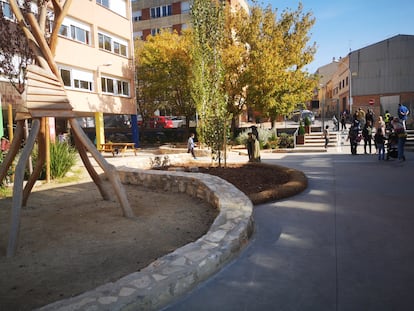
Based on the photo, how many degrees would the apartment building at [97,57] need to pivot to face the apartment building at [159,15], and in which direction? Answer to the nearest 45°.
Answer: approximately 90° to its left

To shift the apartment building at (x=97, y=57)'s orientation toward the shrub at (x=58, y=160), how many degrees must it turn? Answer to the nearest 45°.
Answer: approximately 45° to its right

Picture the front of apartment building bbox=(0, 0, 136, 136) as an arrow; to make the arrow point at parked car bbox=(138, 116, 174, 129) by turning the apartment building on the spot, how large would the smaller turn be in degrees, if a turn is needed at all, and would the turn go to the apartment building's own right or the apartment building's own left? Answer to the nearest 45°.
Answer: approximately 90° to the apartment building's own left

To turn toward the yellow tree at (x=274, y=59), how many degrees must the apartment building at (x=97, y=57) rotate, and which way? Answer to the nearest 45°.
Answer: approximately 45° to its left

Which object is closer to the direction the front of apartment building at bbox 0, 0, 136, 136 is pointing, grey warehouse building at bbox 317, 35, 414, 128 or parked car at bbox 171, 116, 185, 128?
the grey warehouse building

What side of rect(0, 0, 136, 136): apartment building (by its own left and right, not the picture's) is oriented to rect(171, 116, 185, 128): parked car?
left

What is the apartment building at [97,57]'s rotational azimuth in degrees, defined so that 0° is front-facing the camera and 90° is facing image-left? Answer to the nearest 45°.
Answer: approximately 315°
